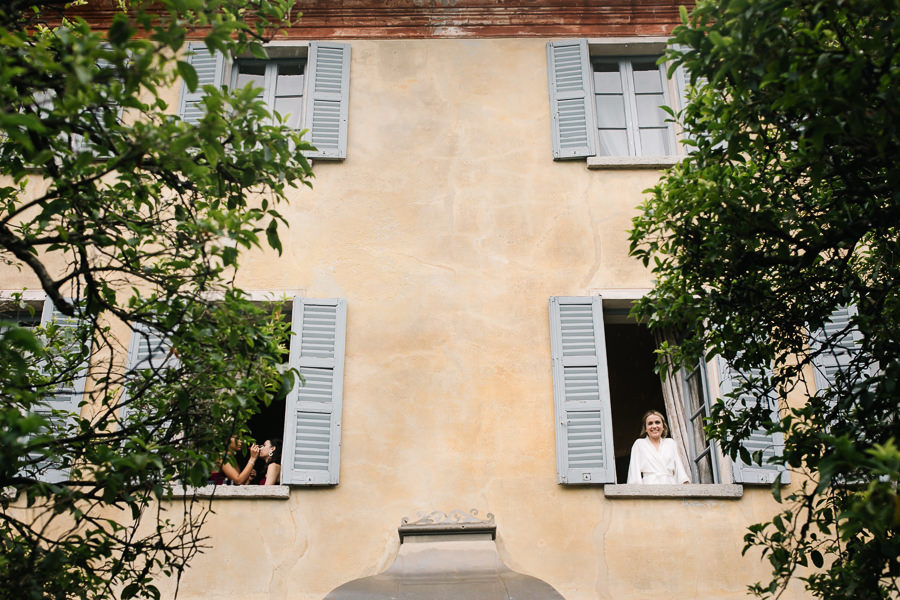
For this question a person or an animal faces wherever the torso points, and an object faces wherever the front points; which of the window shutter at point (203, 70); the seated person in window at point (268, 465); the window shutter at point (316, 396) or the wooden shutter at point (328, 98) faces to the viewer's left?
the seated person in window

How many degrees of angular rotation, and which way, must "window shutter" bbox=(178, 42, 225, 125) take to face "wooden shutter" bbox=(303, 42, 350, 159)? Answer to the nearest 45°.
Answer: approximately 45° to its left

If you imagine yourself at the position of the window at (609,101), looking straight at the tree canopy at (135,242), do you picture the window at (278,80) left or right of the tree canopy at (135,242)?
right

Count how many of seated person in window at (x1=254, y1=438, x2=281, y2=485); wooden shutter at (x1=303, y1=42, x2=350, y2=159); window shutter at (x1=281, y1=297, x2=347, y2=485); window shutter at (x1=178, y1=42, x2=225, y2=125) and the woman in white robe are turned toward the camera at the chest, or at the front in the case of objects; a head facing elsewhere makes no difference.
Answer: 4

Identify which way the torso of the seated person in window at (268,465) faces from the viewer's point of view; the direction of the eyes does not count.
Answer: to the viewer's left
